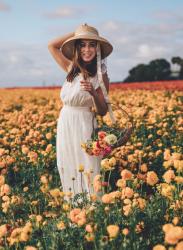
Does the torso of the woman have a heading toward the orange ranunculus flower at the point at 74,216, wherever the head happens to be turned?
yes

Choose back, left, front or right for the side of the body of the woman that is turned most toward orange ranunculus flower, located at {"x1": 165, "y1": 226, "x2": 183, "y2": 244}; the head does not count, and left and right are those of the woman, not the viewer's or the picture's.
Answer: front

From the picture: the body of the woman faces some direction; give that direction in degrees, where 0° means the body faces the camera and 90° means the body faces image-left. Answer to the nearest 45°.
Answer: approximately 0°
